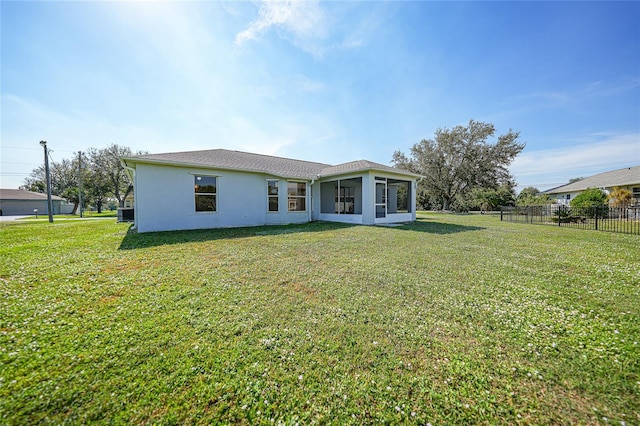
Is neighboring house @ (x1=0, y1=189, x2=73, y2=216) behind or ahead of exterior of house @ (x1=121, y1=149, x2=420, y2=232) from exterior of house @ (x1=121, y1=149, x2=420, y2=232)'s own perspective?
ahead

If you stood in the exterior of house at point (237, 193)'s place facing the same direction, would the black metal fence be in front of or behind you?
behind

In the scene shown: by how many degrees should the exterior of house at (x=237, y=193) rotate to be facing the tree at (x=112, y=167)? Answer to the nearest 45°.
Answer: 0° — it already faces it

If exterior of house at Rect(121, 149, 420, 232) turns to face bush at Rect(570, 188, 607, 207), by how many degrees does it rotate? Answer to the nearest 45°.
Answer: approximately 135° to its right

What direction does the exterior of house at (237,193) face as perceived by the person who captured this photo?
facing away from the viewer and to the left of the viewer

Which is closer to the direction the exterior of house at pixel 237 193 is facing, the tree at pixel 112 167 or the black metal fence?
the tree

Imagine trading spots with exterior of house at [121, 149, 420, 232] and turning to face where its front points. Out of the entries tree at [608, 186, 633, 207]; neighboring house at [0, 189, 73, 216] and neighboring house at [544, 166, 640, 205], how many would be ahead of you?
1
